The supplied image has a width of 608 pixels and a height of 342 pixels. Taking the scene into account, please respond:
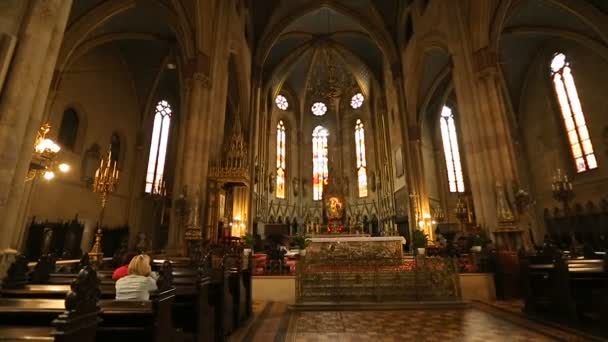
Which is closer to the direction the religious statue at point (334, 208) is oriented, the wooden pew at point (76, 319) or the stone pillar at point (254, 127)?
the wooden pew

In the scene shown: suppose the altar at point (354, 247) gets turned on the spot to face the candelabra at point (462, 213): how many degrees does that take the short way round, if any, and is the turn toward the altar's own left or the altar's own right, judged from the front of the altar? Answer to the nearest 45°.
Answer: approximately 135° to the altar's own left

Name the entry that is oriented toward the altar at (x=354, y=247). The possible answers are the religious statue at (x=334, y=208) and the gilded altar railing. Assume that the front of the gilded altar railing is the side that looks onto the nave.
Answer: the religious statue

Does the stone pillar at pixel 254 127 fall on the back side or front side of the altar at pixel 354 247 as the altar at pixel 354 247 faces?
on the back side

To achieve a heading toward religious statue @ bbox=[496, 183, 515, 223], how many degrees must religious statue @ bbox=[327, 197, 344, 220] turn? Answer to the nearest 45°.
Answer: approximately 45° to its left

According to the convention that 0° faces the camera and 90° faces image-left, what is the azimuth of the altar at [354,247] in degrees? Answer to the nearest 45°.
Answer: approximately 0°

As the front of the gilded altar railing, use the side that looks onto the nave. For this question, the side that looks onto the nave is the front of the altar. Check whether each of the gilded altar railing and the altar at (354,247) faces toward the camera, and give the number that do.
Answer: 2

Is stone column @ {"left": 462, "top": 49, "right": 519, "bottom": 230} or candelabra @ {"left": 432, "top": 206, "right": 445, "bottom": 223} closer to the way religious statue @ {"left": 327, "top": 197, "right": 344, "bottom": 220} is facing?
the stone column

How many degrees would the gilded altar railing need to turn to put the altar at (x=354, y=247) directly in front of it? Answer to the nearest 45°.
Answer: approximately 180°

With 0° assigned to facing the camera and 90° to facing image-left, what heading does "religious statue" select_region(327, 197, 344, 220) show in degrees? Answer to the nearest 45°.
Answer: approximately 0°

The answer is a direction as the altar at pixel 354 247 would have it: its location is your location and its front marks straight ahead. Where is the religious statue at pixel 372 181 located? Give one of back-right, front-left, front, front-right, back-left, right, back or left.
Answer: back

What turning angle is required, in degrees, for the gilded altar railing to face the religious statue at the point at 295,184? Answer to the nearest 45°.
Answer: approximately 180°

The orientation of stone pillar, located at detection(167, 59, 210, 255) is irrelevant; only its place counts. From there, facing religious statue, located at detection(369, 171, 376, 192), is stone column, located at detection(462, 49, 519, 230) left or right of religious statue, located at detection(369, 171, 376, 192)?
right

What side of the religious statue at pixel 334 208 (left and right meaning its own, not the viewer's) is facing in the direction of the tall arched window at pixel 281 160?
back

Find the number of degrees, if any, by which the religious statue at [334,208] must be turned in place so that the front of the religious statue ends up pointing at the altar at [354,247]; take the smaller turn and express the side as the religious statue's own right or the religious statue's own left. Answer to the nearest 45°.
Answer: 0° — it already faces it
